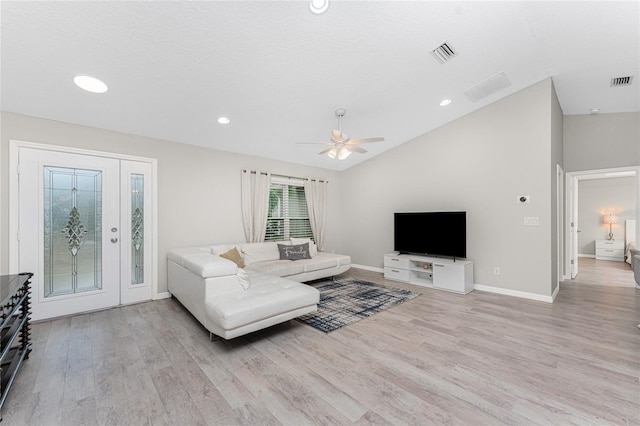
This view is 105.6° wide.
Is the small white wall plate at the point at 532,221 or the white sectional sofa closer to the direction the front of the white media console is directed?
the white sectional sofa

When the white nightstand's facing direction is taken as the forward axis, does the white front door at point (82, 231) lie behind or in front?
in front

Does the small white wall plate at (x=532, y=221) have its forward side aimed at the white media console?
no

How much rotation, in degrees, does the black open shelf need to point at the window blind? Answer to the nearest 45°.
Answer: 0° — it already faces it

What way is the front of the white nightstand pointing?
toward the camera

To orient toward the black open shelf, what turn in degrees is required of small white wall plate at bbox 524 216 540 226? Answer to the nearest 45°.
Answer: approximately 45° to its right

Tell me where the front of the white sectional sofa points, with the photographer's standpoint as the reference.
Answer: facing the viewer and to the right of the viewer

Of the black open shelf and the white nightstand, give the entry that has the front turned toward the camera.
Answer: the white nightstand

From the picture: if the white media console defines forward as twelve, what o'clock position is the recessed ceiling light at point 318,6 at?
The recessed ceiling light is roughly at 11 o'clock from the white media console.

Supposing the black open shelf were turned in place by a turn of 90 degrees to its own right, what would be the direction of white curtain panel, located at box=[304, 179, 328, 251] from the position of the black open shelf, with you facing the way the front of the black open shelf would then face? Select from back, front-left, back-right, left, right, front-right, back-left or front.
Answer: left

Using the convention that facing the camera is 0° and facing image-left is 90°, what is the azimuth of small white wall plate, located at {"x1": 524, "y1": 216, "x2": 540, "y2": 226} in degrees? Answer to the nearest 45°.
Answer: approximately 0°

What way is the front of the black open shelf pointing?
to the viewer's right

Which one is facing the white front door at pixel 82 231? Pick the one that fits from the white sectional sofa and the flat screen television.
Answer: the flat screen television

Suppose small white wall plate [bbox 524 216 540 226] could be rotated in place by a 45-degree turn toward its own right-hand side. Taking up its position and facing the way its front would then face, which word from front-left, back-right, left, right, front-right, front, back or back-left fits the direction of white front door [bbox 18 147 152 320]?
front

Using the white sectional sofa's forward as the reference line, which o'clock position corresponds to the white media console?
The white media console is roughly at 10 o'clock from the white sectional sofa.

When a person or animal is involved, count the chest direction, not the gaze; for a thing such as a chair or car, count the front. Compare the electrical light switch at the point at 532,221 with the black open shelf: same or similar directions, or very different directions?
very different directions
